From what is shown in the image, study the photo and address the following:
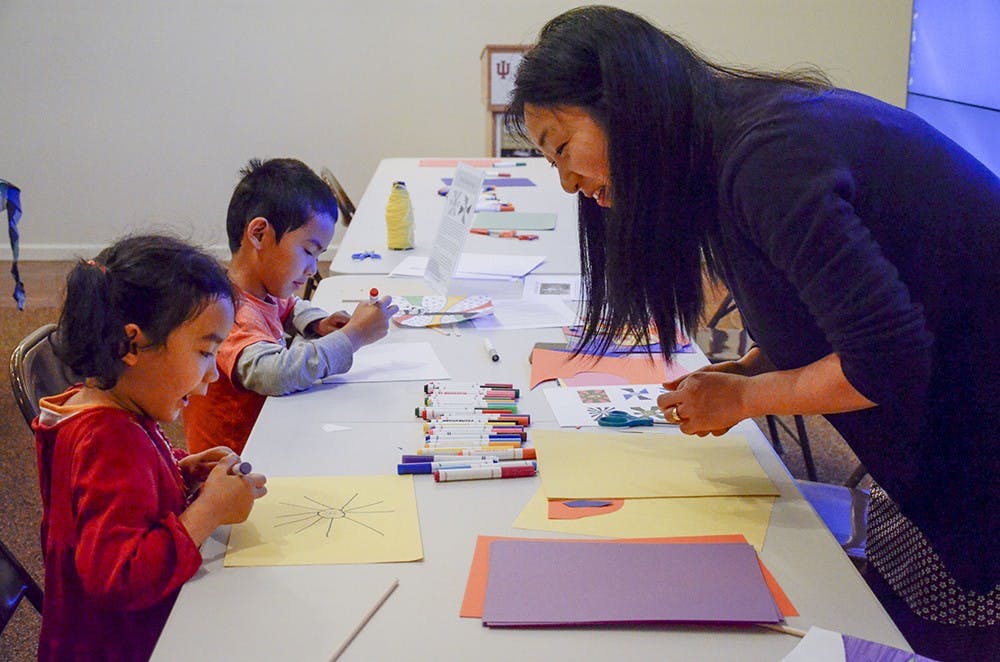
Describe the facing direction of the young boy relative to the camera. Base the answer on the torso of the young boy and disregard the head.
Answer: to the viewer's right

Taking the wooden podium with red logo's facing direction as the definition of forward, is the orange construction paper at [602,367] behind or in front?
in front

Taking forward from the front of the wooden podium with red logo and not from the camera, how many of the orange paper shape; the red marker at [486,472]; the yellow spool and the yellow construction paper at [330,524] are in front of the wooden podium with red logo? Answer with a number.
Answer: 4

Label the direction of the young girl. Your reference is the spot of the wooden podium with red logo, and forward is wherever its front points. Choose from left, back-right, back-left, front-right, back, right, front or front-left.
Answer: front

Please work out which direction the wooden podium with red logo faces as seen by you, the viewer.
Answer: facing the viewer

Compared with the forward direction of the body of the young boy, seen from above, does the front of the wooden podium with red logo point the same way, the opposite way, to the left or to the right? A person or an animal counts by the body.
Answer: to the right

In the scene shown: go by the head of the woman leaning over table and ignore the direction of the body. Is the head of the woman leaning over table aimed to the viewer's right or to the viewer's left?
to the viewer's left

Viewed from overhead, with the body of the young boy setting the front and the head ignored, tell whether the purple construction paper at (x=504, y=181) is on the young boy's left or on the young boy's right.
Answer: on the young boy's left

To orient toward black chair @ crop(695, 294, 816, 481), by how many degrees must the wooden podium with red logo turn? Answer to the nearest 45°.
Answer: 0° — it already faces it

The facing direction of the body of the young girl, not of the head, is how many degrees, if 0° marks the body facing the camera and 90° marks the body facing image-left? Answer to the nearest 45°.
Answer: approximately 270°

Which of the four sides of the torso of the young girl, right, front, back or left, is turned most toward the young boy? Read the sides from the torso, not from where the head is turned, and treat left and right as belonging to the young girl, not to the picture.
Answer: left

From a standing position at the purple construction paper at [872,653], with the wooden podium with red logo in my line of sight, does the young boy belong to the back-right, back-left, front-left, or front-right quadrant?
front-left

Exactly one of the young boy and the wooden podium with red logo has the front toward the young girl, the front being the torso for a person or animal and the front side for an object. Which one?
the wooden podium with red logo
